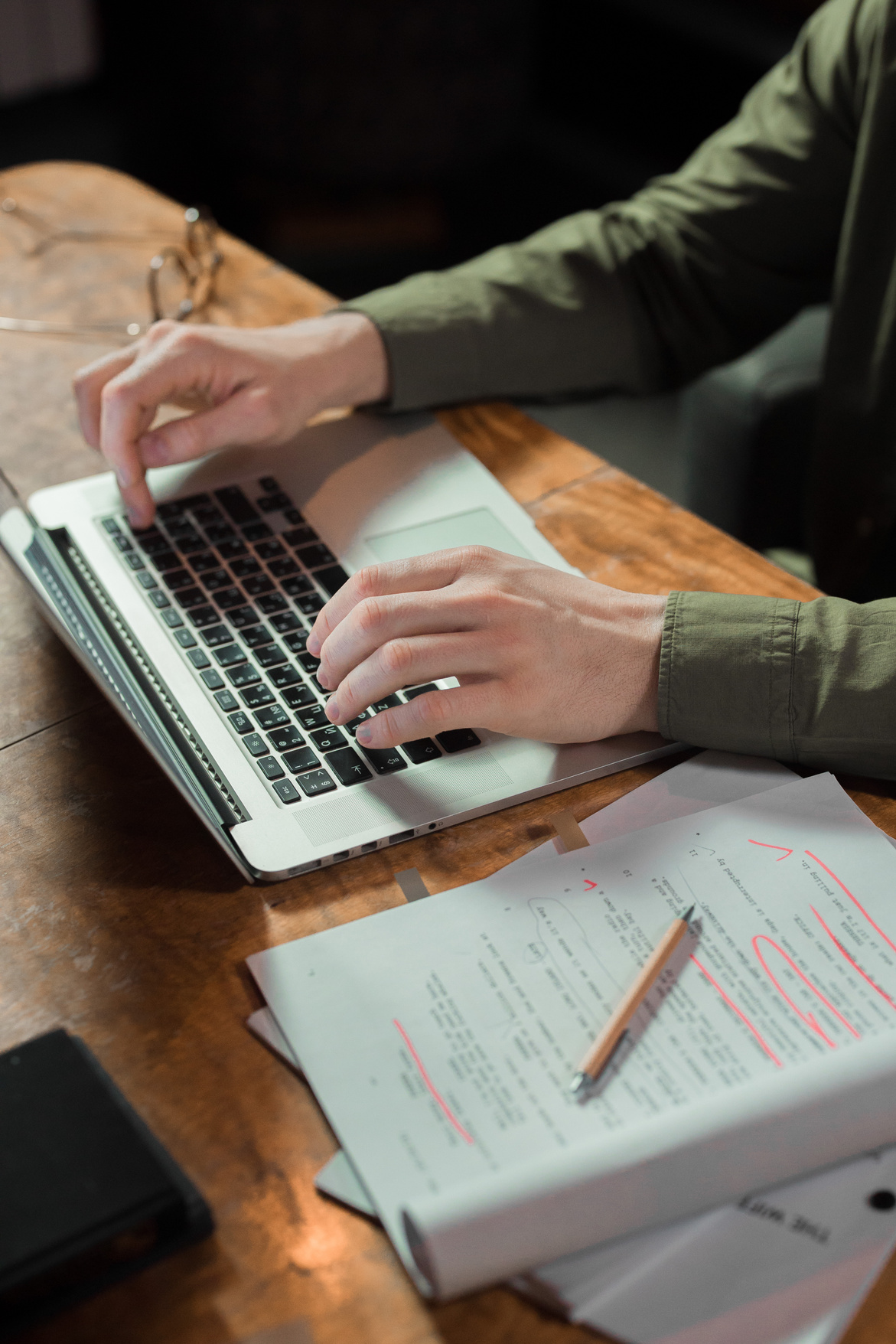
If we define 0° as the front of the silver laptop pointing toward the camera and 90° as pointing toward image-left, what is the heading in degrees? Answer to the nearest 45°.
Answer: approximately 270°
